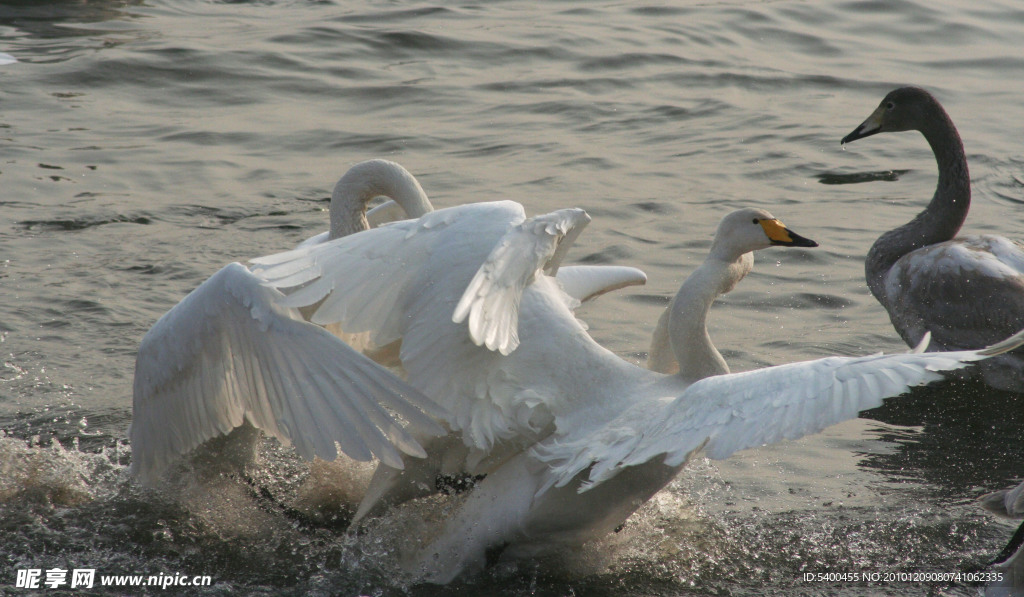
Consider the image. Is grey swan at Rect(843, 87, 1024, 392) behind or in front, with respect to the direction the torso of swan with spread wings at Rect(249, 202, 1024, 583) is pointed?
in front

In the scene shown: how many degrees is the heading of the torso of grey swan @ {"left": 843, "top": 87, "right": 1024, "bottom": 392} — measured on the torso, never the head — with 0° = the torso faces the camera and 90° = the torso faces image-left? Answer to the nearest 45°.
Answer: approximately 90°

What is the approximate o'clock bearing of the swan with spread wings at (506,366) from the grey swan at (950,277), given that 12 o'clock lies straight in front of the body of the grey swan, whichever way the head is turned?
The swan with spread wings is roughly at 10 o'clock from the grey swan.

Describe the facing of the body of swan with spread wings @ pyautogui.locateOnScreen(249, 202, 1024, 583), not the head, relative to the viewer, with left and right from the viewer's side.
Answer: facing away from the viewer and to the right of the viewer
